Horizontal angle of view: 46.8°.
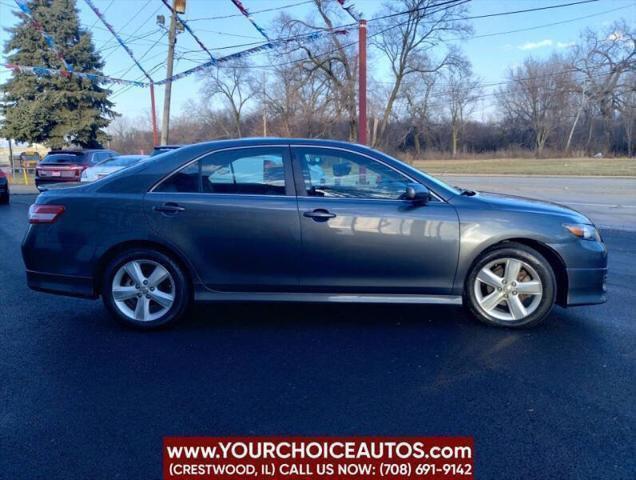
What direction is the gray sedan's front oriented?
to the viewer's right

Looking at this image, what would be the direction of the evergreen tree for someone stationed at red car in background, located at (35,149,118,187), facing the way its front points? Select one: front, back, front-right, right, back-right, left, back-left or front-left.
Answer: front-left

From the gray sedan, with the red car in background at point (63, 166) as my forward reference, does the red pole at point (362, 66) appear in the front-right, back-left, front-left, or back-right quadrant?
front-right

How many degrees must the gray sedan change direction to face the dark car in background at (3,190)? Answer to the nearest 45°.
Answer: approximately 135° to its left

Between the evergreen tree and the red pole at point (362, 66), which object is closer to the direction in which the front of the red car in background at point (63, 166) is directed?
the evergreen tree

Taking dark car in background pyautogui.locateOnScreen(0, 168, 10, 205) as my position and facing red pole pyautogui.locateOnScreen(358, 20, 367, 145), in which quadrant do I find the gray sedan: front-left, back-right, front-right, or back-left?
front-right

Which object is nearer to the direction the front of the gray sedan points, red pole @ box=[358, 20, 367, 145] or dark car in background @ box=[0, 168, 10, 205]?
the red pole

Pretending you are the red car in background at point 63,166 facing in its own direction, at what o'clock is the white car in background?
The white car in background is roughly at 4 o'clock from the red car in background.

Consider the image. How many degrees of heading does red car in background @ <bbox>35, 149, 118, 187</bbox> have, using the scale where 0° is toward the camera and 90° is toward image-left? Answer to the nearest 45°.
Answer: approximately 225°

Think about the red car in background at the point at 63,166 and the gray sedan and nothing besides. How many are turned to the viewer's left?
0

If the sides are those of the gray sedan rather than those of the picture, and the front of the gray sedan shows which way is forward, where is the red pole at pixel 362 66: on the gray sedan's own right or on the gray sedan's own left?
on the gray sedan's own left
